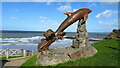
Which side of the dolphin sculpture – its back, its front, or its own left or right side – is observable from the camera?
right
